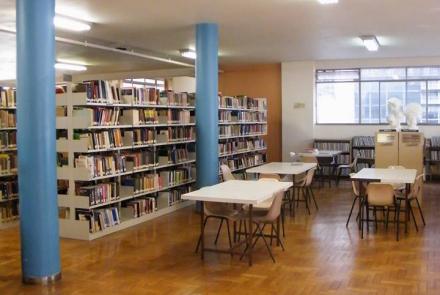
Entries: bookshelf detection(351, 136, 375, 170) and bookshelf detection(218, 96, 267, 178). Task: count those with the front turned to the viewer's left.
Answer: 0

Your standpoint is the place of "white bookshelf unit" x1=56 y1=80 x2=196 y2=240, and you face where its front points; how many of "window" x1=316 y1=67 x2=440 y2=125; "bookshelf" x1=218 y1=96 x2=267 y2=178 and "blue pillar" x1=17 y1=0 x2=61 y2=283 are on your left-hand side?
2

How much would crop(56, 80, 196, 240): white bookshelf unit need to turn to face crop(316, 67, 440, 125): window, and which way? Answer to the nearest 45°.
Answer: approximately 90° to its left

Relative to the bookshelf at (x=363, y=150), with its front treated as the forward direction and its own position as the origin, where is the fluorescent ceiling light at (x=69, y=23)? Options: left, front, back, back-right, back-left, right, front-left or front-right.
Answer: front-right

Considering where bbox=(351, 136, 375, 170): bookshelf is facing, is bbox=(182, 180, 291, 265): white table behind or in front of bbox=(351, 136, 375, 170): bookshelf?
in front

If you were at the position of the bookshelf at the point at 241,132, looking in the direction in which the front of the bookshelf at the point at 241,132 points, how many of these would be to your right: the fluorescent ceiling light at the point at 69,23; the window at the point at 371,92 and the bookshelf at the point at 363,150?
1

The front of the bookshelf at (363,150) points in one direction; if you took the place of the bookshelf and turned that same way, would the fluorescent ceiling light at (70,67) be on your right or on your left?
on your right

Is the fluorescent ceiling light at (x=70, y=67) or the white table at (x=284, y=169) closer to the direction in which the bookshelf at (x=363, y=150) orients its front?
the white table

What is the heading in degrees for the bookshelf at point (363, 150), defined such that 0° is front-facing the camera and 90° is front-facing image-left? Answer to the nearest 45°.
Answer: approximately 0°

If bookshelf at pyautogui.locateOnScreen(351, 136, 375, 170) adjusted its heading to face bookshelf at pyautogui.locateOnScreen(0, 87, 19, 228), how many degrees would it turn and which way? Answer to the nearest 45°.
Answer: approximately 45° to its right

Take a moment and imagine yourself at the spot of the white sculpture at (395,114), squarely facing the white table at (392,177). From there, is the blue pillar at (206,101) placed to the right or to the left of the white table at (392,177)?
right

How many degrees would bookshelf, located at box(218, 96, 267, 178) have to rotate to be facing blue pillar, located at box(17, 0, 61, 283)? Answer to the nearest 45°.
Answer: approximately 45° to its right

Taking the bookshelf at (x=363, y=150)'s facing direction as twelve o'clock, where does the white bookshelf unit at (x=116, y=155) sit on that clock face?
The white bookshelf unit is roughly at 1 o'clock from the bookshelf.
